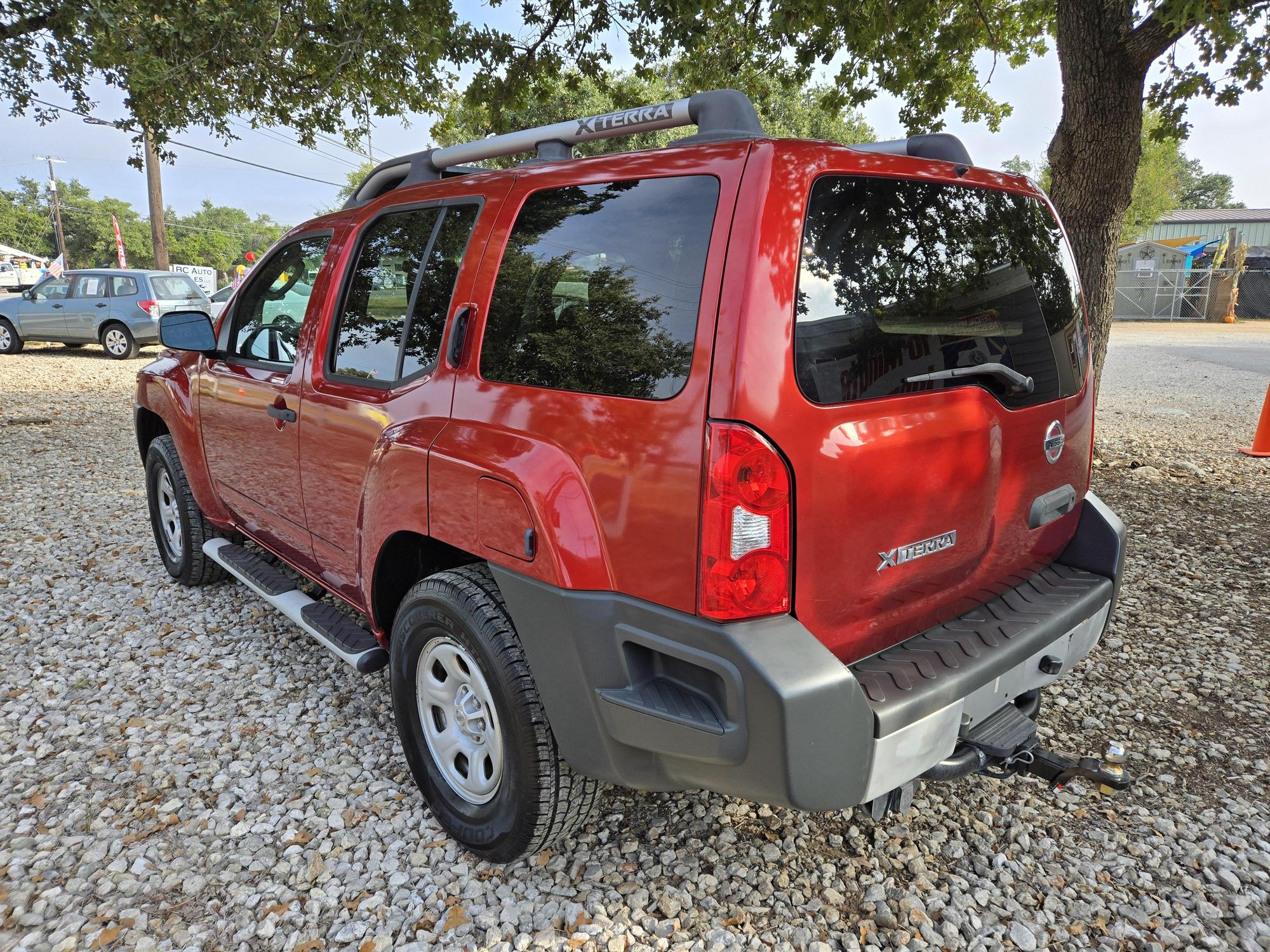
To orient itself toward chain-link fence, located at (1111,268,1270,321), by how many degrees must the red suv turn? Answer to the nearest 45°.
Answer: approximately 90° to its right

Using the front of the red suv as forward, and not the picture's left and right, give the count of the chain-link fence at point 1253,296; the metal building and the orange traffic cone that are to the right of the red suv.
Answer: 3

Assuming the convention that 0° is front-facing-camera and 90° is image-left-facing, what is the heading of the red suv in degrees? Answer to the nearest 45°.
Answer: approximately 135°

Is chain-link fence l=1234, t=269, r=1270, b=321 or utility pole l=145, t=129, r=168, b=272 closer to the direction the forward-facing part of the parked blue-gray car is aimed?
the utility pole

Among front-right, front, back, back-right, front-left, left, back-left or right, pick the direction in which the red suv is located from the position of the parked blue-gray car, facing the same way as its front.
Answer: back-left

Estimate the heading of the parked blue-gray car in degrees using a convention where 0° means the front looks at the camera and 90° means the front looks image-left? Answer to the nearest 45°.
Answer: approximately 135°

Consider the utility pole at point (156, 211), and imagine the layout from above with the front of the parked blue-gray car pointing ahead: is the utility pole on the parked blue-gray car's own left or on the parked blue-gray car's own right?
on the parked blue-gray car's own right

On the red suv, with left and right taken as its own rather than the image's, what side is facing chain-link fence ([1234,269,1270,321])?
right

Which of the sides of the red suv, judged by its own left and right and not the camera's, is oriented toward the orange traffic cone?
right

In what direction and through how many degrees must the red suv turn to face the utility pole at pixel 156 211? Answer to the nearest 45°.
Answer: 0° — it already faces it

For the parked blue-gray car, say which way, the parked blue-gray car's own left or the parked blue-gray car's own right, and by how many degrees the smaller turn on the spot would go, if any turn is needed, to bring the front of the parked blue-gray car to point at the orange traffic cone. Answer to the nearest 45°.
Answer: approximately 180°

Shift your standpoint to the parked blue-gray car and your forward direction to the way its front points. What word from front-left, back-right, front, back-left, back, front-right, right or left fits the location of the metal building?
back-right
